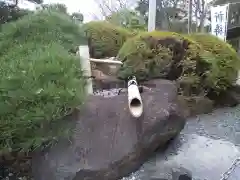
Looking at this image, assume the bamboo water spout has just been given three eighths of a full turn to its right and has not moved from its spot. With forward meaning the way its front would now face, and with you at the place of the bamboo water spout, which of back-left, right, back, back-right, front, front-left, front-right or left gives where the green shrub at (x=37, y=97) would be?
left

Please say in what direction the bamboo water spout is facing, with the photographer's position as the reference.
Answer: facing the viewer

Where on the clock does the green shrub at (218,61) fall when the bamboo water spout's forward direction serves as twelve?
The green shrub is roughly at 7 o'clock from the bamboo water spout.

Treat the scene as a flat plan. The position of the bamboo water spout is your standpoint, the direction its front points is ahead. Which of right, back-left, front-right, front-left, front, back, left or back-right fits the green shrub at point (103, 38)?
back

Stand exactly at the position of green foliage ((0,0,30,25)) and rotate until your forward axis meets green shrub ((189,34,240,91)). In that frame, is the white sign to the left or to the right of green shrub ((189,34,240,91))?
left

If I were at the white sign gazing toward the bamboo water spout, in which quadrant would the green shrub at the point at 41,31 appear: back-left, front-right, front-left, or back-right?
front-right

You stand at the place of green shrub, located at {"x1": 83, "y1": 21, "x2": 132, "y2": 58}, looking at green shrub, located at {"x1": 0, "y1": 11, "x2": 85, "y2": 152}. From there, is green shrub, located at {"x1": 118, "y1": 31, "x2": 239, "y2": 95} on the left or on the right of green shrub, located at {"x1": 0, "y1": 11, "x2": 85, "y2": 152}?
left

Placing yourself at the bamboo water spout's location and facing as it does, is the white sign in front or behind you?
behind

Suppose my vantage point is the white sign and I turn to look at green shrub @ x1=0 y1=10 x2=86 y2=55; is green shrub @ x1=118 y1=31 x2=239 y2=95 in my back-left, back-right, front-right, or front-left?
front-left

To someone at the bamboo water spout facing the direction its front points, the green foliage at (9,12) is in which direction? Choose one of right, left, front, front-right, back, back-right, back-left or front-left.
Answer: back-right
